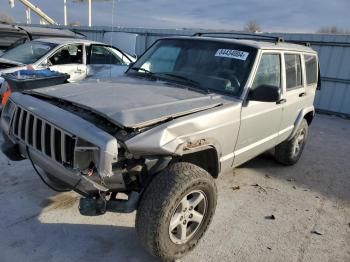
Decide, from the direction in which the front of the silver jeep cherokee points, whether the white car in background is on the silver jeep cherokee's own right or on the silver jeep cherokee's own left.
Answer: on the silver jeep cherokee's own right

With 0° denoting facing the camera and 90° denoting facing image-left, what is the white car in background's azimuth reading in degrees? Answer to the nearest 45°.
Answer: approximately 45°

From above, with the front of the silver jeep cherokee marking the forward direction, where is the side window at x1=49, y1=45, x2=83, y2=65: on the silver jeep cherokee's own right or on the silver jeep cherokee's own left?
on the silver jeep cherokee's own right

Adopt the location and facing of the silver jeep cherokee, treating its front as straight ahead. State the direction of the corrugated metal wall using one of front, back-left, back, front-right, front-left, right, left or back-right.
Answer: back

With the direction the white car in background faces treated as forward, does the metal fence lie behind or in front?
behind

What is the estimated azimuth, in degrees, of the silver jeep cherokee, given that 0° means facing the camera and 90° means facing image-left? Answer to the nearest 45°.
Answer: approximately 45°
